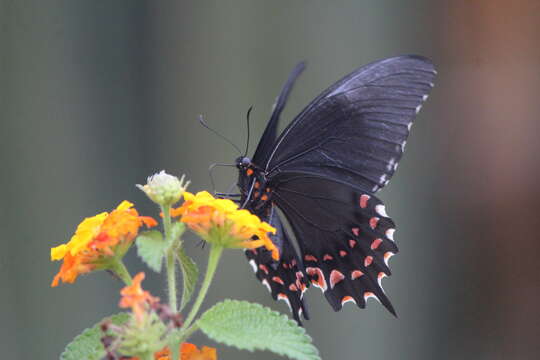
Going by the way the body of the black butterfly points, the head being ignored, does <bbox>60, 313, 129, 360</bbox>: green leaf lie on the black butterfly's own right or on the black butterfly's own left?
on the black butterfly's own left

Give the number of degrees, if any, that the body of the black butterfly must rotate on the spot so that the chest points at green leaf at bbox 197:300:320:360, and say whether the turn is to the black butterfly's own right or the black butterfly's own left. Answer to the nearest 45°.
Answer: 0° — it already faces it

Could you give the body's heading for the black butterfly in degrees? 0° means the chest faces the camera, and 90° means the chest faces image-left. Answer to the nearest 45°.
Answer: approximately 90°

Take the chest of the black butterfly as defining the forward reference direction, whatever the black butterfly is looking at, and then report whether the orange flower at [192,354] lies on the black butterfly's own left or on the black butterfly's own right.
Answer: on the black butterfly's own left
